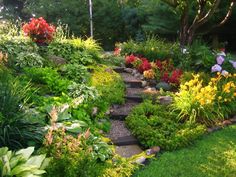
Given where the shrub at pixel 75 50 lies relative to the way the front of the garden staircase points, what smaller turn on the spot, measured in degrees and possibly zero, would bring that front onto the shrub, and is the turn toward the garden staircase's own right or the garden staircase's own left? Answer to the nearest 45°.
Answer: approximately 135° to the garden staircase's own right

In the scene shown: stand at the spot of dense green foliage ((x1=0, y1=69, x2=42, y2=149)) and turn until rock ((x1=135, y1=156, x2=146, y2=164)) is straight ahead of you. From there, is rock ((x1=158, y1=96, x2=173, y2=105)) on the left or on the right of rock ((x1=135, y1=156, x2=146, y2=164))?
left

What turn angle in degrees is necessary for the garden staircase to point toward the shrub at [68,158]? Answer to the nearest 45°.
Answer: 0° — it already faces it

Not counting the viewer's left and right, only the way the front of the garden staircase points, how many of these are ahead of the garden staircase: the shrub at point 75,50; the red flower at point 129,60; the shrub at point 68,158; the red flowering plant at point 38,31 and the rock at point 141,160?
2

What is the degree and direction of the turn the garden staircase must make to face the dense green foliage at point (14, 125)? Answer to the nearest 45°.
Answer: approximately 45° to its right

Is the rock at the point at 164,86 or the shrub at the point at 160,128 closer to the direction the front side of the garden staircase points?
the shrub

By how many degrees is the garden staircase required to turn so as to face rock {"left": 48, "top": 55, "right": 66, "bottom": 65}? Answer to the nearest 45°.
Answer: approximately 135° to its right

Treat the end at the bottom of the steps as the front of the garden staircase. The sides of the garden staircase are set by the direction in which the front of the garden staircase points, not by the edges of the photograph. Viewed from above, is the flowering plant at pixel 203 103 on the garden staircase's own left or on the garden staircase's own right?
on the garden staircase's own left

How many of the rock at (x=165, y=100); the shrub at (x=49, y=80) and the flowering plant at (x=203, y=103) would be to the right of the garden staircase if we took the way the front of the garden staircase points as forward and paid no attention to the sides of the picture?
1

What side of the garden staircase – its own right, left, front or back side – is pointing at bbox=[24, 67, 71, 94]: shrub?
right

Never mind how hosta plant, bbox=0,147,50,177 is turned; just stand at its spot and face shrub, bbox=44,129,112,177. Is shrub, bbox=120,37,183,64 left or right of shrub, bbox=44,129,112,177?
left

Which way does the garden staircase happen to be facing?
toward the camera

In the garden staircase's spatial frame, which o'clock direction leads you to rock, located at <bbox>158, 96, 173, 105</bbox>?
The rock is roughly at 8 o'clock from the garden staircase.

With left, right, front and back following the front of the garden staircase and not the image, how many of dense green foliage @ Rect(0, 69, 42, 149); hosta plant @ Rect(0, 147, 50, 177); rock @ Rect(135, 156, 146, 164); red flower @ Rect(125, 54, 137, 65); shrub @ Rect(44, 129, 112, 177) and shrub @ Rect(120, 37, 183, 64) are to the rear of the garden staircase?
2

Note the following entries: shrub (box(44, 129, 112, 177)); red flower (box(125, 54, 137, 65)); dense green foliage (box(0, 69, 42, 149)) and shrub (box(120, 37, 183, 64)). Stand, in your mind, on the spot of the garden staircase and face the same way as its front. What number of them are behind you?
2

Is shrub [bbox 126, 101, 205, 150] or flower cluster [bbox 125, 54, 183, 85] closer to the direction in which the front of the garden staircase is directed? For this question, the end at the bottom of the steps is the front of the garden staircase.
the shrub
